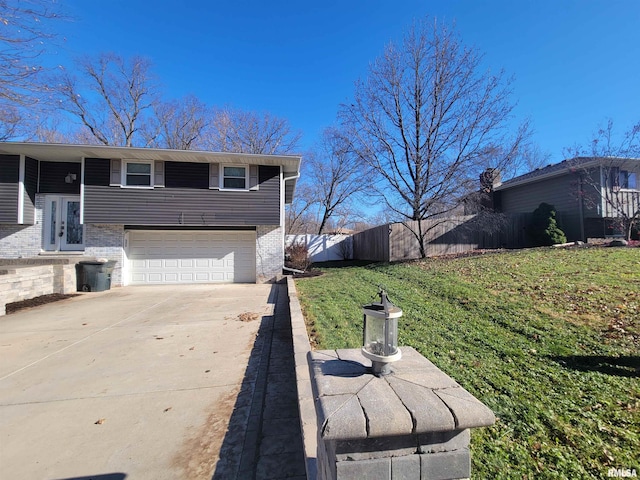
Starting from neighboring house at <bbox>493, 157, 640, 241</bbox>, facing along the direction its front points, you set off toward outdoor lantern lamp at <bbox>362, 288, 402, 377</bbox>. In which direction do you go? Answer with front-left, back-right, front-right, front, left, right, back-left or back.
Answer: front-right

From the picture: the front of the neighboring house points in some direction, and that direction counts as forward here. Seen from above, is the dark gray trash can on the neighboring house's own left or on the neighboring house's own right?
on the neighboring house's own right

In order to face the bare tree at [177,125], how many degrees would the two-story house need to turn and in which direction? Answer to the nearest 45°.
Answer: approximately 180°

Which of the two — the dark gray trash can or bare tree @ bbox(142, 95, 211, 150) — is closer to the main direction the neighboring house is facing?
the dark gray trash can

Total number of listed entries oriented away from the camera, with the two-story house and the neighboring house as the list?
0

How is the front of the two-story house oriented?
toward the camera

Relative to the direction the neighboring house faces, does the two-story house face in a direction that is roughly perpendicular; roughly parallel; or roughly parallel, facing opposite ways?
roughly parallel

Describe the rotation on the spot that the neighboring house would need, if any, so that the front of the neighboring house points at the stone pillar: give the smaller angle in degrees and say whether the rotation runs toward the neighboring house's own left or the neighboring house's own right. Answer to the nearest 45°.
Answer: approximately 45° to the neighboring house's own right

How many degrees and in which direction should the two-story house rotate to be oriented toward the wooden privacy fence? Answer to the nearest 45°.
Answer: approximately 90° to its left

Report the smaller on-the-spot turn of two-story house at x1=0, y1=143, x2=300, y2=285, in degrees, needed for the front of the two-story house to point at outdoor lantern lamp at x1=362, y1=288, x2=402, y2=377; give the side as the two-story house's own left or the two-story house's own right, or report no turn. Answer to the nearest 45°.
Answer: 0° — it already faces it
